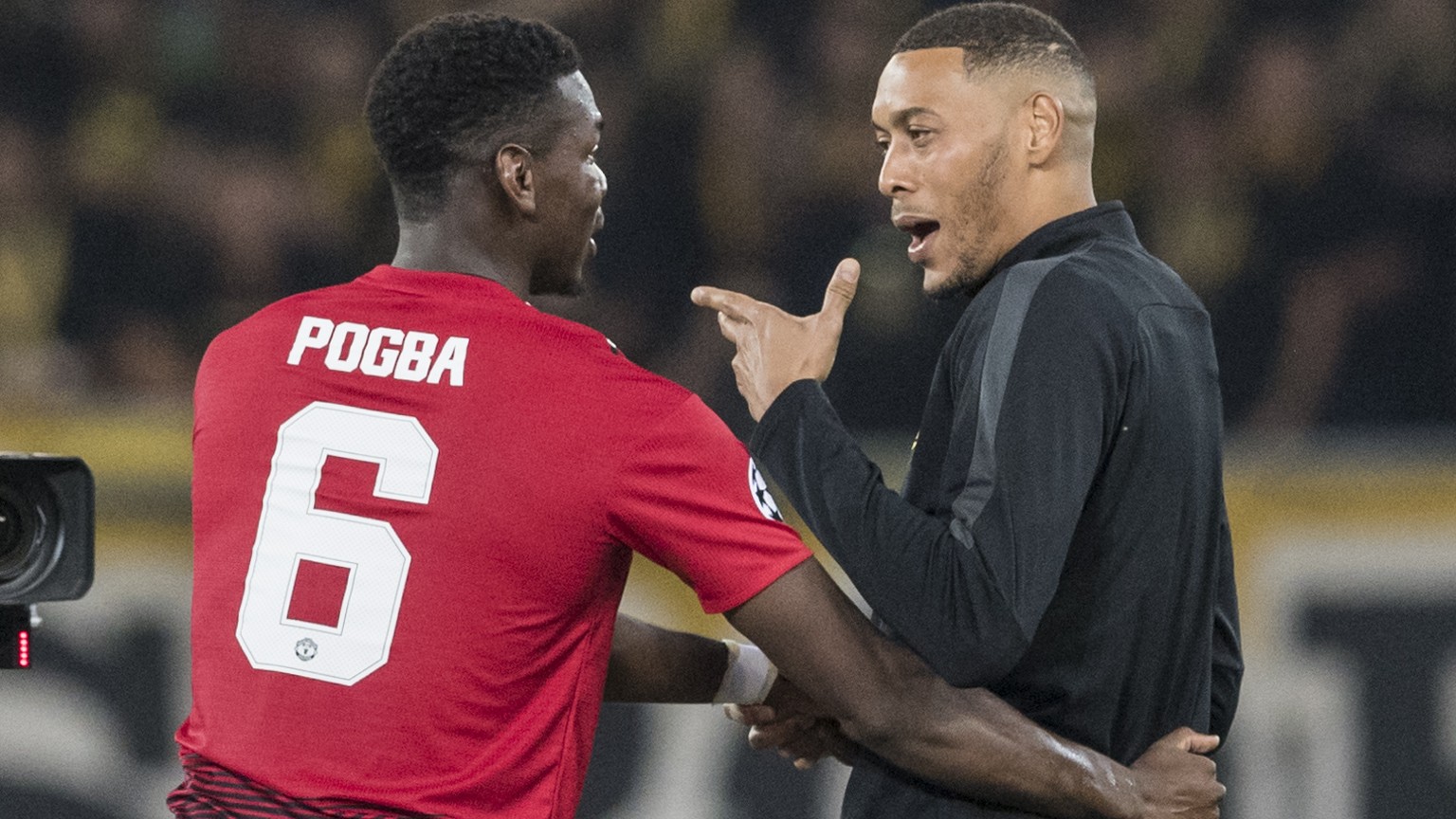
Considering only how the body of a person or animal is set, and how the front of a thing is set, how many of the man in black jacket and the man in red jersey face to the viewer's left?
1

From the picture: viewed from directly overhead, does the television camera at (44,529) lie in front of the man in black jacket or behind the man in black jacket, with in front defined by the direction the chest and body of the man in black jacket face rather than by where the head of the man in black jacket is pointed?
in front

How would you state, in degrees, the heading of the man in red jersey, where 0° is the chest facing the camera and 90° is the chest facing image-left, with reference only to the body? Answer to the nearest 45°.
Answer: approximately 225°

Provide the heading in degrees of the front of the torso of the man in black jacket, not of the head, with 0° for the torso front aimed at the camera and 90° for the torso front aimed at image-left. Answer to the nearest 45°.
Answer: approximately 90°

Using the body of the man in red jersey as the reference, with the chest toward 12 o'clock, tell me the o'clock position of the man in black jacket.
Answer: The man in black jacket is roughly at 1 o'clock from the man in red jersey.

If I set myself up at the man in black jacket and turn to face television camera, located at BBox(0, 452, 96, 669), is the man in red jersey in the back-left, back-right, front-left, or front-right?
front-left

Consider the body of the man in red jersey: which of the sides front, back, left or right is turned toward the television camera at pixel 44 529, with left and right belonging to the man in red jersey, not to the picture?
left

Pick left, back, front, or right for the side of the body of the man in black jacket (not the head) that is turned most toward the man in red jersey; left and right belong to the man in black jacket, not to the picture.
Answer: front

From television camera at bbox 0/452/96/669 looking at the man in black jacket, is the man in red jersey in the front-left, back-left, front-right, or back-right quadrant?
front-right

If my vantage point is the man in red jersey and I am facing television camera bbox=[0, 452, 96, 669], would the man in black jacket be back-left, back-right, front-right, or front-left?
back-right

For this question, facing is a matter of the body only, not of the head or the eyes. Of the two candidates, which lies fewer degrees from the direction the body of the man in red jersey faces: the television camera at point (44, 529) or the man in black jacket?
the man in black jacket

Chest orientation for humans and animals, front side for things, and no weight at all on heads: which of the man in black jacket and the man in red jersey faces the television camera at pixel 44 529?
the man in black jacket
